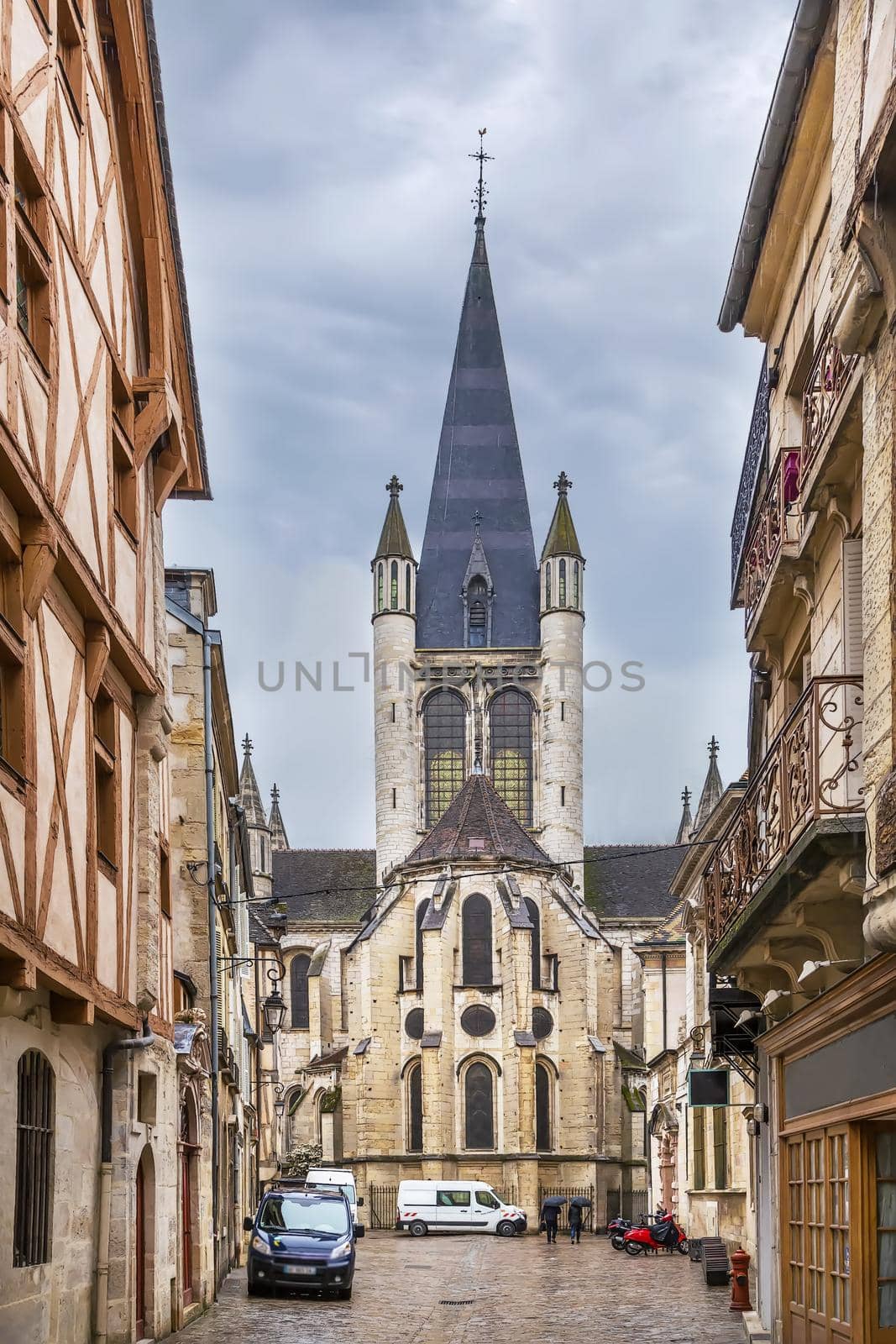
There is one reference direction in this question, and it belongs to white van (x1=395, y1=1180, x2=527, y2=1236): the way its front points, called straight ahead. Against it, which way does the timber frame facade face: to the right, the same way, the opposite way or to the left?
the same way

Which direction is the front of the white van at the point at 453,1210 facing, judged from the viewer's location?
facing to the right of the viewer

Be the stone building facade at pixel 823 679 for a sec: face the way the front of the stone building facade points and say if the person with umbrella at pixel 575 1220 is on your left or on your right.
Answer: on your right

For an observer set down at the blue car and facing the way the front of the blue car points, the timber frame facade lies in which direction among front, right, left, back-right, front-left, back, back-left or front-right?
front

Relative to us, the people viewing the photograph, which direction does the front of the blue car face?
facing the viewer

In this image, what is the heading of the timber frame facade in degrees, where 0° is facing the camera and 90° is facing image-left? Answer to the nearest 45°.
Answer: approximately 270°

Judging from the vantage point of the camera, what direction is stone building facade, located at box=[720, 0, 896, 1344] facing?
facing to the left of the viewer

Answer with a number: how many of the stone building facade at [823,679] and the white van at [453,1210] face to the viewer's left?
1

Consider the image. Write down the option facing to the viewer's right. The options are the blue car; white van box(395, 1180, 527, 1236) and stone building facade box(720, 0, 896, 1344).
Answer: the white van

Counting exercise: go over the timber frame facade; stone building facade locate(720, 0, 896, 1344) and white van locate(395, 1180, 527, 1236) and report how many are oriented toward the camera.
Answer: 0

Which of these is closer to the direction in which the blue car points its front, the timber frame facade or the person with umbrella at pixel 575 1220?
the timber frame facade

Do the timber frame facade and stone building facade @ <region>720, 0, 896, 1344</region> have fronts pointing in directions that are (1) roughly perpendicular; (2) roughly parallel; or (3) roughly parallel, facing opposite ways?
roughly parallel, facing opposite ways

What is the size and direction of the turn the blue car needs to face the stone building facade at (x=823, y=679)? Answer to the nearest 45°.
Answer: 0° — it already faces it
